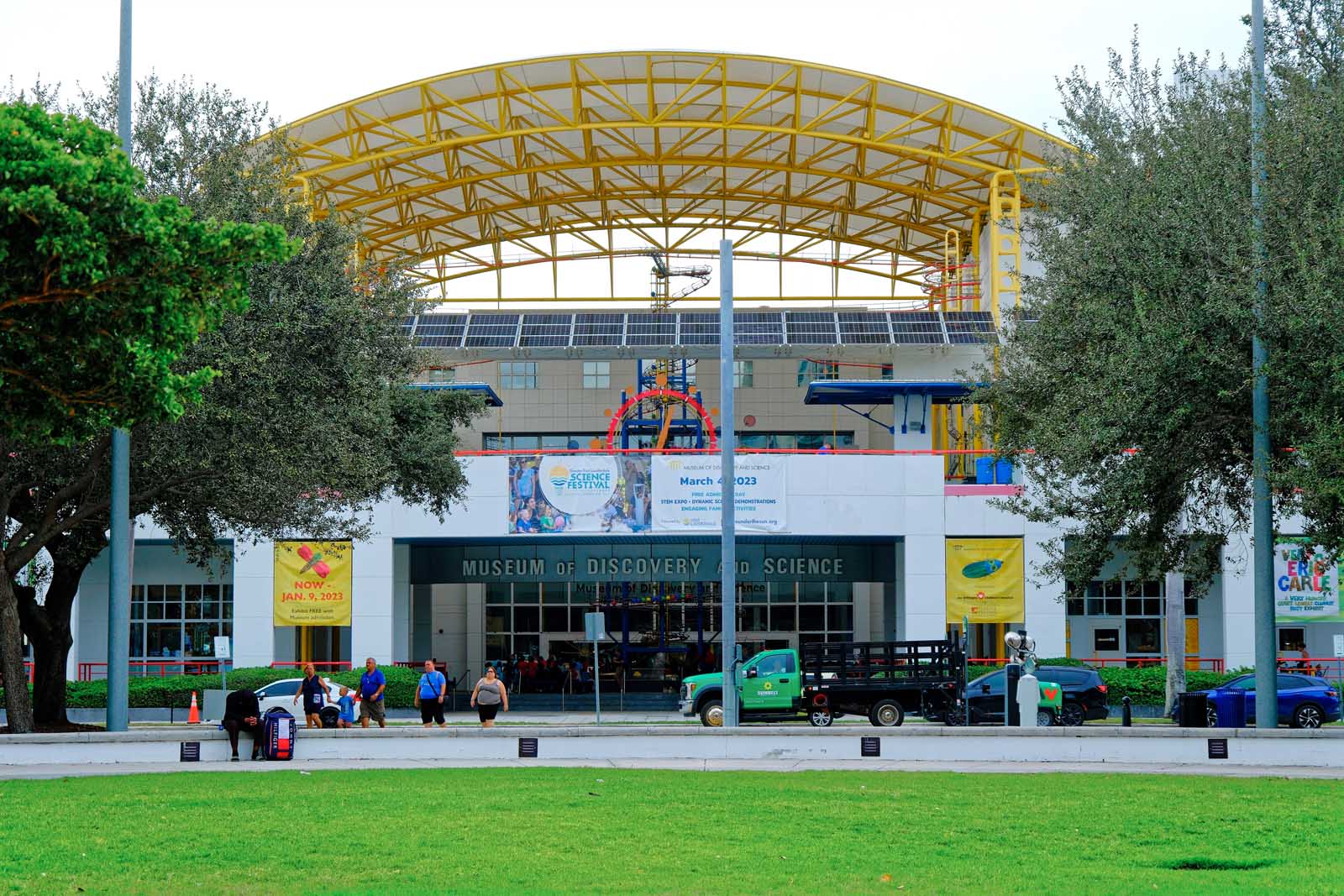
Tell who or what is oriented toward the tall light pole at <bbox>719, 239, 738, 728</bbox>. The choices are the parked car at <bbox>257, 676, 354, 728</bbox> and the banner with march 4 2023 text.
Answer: the banner with march 4 2023 text

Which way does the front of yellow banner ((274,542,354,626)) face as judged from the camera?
facing the viewer

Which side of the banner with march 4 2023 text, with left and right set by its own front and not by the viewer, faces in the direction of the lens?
front

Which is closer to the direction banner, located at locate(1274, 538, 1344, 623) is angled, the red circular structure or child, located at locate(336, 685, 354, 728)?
the child

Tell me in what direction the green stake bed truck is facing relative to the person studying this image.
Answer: facing to the left of the viewer

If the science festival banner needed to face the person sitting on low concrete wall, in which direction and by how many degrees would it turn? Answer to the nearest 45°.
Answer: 0° — it already faces them

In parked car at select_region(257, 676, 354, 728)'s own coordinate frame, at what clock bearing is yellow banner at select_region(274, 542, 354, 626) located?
The yellow banner is roughly at 3 o'clock from the parked car.

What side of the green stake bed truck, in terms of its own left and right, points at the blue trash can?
back

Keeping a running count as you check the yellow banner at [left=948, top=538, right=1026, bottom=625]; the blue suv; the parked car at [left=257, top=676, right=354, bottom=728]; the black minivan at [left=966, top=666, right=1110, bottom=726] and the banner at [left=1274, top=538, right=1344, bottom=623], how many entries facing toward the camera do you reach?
2

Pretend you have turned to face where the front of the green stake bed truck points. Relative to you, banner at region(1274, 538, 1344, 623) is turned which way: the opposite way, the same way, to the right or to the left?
to the left

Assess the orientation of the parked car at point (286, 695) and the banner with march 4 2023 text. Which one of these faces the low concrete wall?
the banner with march 4 2023 text
